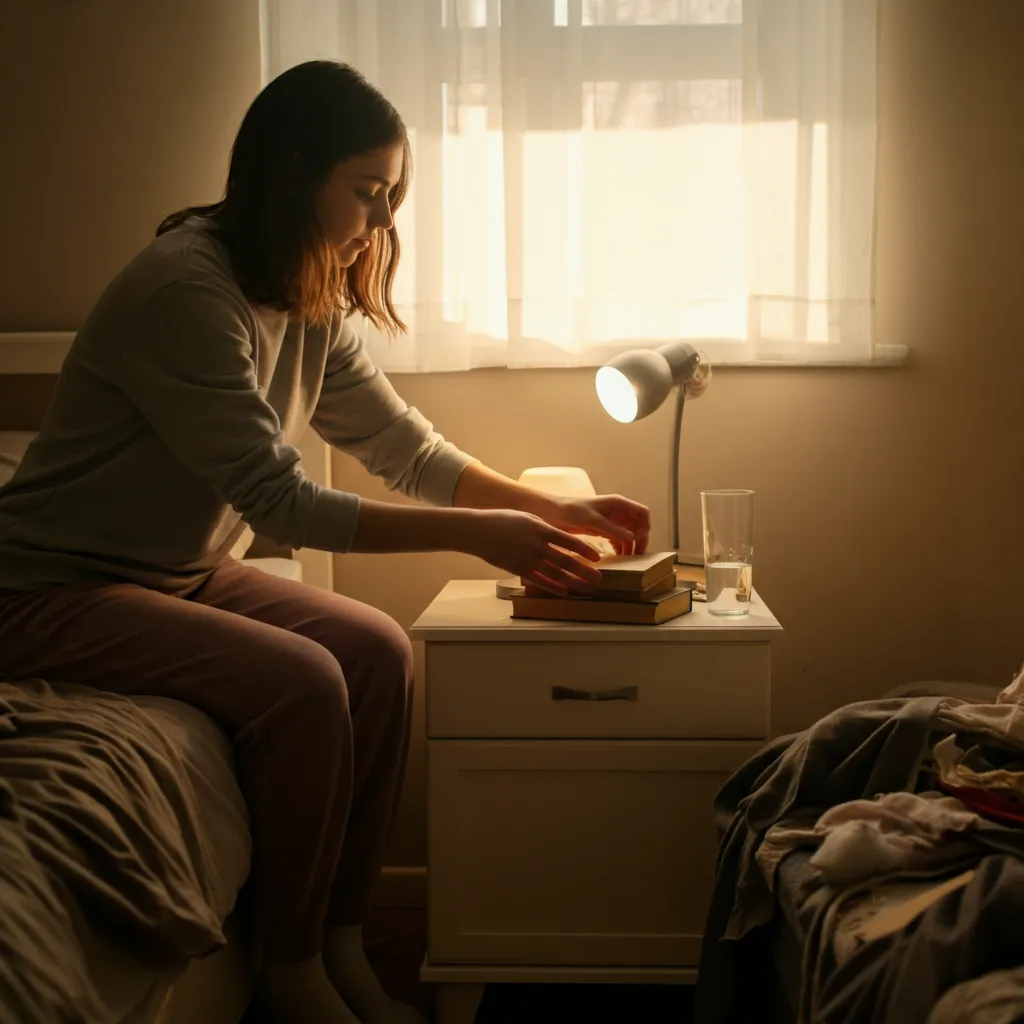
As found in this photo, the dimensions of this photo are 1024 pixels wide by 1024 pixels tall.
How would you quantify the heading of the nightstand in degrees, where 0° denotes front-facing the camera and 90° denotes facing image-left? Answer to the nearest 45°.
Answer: approximately 0°

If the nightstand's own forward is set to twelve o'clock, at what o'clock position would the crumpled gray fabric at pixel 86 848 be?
The crumpled gray fabric is roughly at 1 o'clock from the nightstand.

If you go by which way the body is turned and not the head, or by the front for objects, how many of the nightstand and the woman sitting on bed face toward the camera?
1

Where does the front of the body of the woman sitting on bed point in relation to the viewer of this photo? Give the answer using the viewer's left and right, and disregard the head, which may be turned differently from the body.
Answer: facing to the right of the viewer

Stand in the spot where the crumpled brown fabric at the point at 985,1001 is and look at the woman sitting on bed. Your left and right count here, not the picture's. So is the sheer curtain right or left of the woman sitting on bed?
right

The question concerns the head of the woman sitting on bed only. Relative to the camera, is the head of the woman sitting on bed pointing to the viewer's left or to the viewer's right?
to the viewer's right

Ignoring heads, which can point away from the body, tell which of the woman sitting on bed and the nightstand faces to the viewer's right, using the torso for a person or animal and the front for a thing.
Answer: the woman sitting on bed

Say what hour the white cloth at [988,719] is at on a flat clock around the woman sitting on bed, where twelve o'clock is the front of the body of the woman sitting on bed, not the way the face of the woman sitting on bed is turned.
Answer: The white cloth is roughly at 1 o'clock from the woman sitting on bed.

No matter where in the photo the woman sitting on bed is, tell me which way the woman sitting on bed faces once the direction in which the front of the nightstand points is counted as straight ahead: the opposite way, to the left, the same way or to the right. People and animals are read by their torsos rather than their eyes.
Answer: to the left
